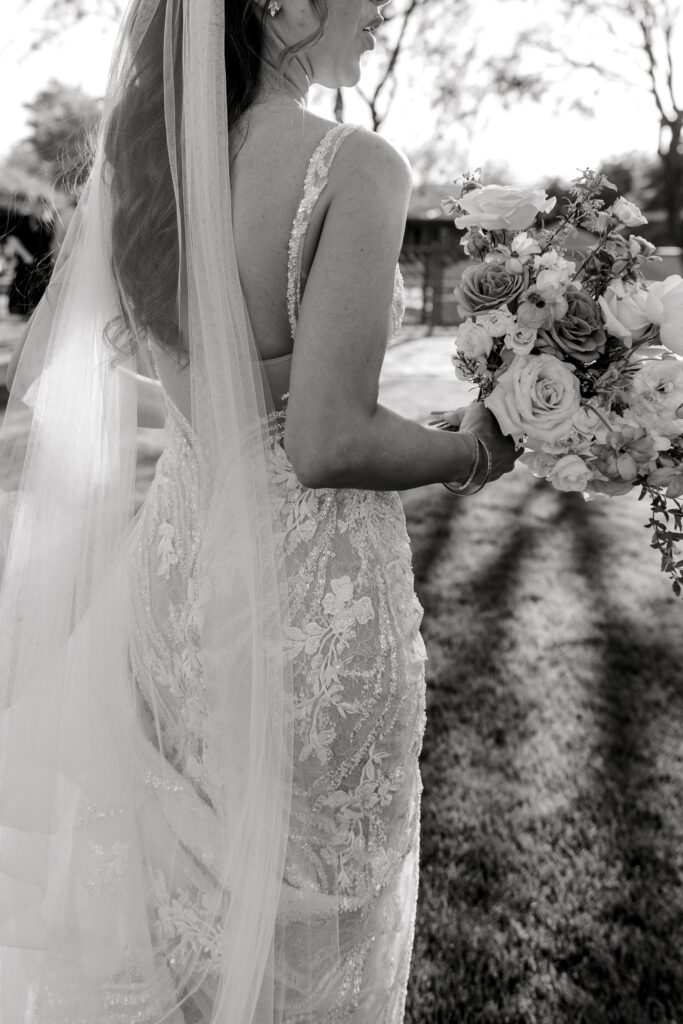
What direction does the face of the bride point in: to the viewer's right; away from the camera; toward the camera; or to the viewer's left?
to the viewer's right

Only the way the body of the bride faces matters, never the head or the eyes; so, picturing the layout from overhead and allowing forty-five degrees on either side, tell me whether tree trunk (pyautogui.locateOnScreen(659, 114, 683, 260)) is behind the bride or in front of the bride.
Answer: in front

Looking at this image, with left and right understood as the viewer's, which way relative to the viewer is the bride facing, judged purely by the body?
facing away from the viewer and to the right of the viewer
